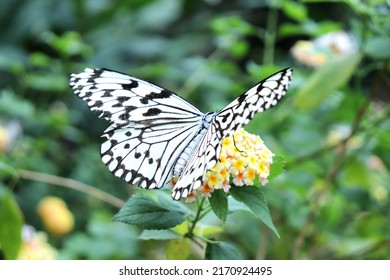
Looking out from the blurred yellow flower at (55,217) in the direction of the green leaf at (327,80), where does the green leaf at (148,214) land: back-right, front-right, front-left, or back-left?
front-right

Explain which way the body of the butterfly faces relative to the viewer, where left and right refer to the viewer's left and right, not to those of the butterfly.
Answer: facing away from the viewer and to the right of the viewer

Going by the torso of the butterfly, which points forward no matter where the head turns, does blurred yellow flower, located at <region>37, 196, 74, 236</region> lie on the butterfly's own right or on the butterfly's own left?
on the butterfly's own left
